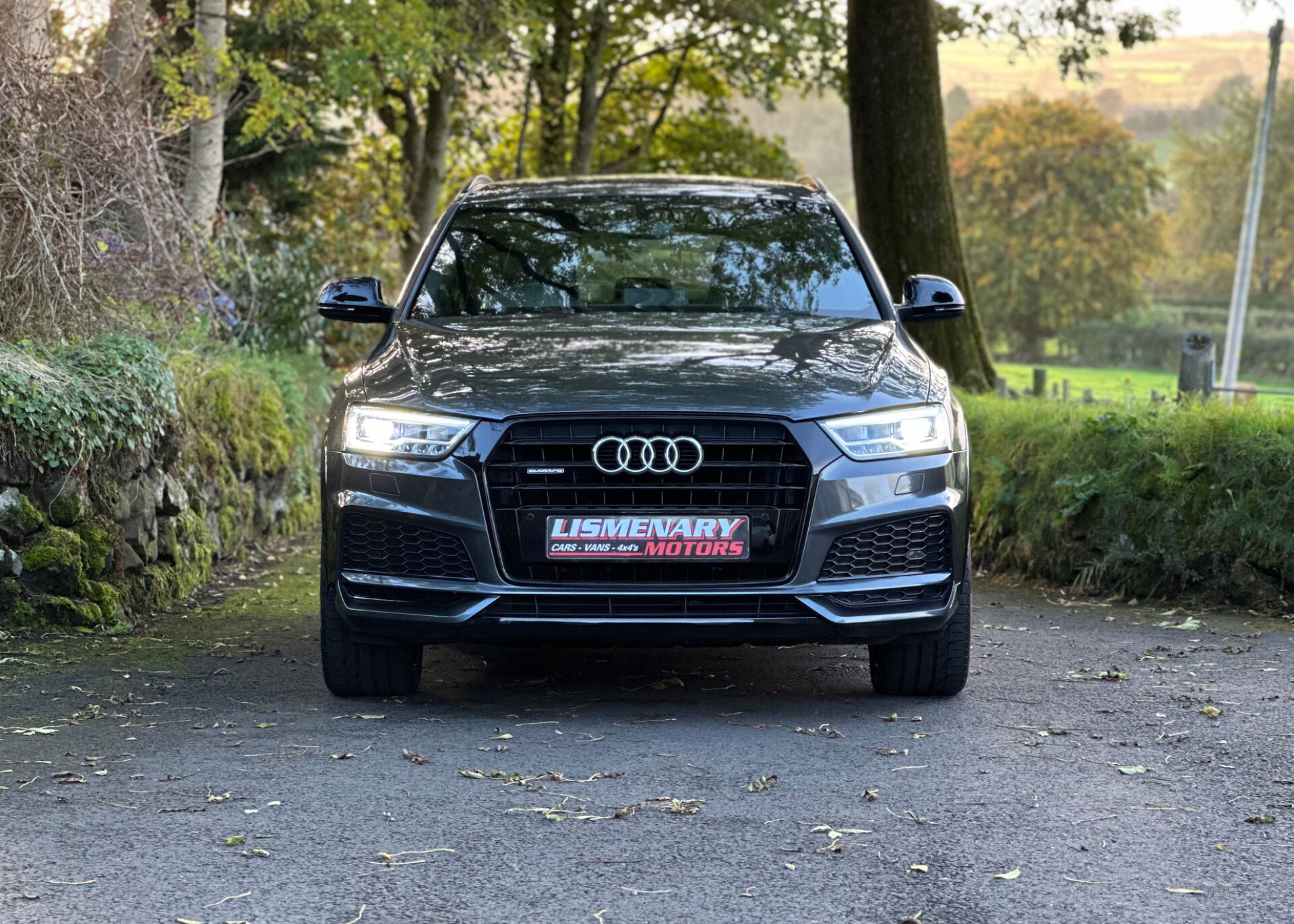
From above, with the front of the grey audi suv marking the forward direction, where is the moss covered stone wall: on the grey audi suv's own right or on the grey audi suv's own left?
on the grey audi suv's own right

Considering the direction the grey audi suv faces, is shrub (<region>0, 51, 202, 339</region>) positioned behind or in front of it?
behind

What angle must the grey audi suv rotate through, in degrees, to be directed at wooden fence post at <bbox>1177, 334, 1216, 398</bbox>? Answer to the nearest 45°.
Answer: approximately 135° to its left

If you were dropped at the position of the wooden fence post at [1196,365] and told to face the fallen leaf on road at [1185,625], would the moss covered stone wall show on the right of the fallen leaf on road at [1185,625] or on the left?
right

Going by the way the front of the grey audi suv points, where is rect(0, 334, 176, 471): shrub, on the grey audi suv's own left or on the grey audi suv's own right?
on the grey audi suv's own right

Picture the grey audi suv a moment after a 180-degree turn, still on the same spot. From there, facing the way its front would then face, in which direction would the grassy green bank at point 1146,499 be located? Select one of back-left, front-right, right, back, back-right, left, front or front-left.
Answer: front-right

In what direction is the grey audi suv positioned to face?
toward the camera

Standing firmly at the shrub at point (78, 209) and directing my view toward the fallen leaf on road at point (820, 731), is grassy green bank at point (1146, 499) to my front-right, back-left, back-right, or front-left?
front-left

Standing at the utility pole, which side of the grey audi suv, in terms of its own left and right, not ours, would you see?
back

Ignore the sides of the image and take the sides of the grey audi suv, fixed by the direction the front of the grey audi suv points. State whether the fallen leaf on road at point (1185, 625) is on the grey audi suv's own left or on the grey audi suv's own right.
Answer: on the grey audi suv's own left
